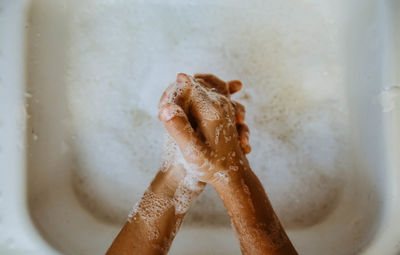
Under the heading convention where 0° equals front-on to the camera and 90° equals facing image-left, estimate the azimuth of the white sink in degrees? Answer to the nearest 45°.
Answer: approximately 0°
